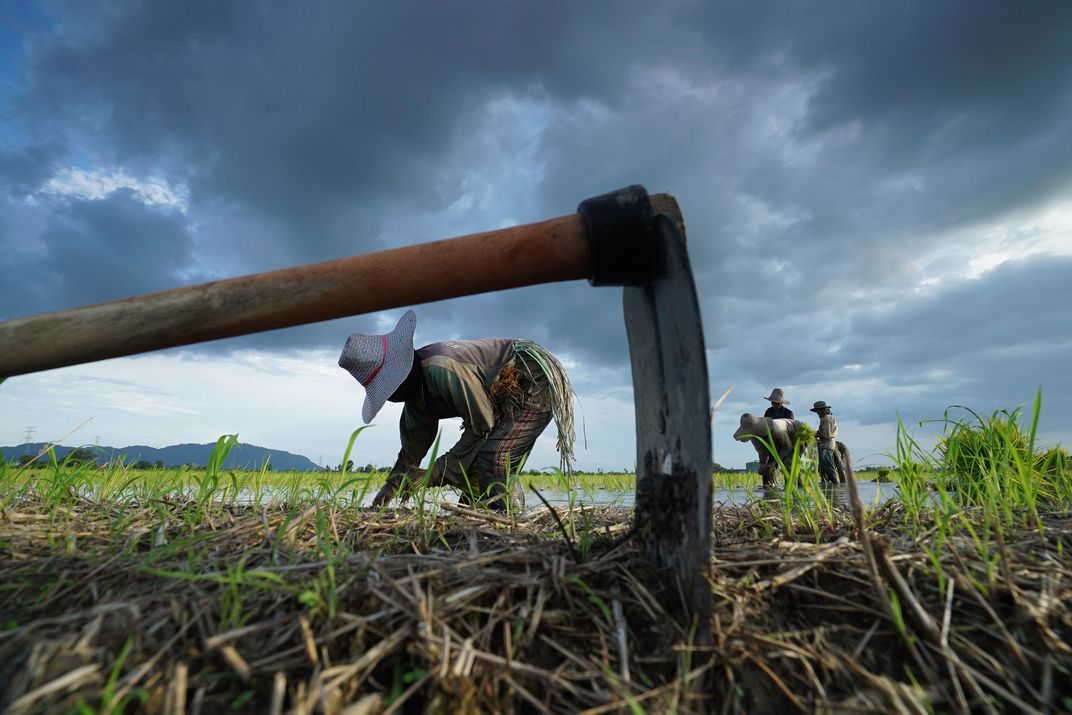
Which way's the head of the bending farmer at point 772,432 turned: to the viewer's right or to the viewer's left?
to the viewer's left

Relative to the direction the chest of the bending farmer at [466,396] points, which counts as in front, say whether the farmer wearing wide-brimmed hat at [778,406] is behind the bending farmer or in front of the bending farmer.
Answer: behind

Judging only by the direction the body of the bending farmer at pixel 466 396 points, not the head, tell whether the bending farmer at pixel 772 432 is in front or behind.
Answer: behind

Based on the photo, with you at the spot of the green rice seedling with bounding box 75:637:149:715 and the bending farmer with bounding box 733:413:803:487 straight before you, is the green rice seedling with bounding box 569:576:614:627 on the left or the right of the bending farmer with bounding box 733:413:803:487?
right

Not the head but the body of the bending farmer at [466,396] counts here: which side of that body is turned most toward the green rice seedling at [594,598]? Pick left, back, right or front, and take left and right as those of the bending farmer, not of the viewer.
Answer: left

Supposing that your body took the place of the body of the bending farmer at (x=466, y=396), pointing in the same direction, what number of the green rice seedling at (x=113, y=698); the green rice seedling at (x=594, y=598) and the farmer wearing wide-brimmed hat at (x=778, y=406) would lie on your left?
2

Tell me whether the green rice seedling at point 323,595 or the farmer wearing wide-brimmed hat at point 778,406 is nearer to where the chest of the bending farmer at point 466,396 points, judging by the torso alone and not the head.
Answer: the green rice seedling

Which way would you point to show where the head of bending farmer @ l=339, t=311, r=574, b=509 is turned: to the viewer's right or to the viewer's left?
to the viewer's left

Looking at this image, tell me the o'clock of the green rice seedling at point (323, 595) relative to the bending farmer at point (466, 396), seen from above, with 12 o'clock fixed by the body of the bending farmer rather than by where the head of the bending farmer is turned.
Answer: The green rice seedling is roughly at 9 o'clock from the bending farmer.

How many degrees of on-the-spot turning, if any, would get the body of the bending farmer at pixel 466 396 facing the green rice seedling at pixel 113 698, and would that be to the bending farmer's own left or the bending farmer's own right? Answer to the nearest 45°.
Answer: approximately 90° to the bending farmer's own left

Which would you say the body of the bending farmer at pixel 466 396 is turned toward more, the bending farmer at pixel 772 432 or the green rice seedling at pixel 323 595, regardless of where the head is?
the green rice seedling

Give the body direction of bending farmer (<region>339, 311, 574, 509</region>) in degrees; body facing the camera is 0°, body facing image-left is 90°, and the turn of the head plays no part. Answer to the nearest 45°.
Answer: approximately 90°

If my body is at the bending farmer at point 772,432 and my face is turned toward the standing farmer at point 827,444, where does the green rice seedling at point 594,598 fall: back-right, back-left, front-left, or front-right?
back-right

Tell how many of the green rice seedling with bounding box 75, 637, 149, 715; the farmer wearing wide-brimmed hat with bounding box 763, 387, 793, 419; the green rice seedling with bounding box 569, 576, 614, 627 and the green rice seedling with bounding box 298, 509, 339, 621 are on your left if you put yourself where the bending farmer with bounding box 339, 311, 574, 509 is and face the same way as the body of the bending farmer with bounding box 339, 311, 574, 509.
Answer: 3
